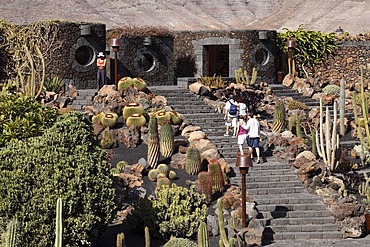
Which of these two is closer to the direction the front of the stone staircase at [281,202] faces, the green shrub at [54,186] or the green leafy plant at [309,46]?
the green shrub

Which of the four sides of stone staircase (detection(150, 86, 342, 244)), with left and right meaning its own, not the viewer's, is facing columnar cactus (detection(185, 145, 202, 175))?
right

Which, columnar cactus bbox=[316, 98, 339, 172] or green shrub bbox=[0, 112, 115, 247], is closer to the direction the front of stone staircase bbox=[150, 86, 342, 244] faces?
the green shrub

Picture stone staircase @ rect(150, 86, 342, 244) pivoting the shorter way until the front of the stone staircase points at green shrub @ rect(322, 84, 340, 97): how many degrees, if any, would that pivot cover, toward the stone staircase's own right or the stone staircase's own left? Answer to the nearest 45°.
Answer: approximately 180°

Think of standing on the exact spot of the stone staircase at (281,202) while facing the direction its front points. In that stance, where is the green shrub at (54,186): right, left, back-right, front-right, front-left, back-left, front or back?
front-right

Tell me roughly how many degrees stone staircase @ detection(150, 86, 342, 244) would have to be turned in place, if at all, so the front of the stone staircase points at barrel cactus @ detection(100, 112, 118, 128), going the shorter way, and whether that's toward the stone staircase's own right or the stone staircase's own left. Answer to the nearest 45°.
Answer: approximately 135° to the stone staircase's own right

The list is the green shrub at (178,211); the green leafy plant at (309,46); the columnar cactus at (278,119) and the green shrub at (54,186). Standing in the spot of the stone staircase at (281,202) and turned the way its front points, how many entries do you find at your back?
2

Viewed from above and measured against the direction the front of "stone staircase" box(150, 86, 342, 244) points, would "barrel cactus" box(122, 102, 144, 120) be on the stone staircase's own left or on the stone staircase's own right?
on the stone staircase's own right

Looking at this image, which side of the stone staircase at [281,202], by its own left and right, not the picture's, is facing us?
front

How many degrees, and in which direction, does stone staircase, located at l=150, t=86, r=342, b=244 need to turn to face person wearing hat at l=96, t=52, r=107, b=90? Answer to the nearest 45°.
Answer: approximately 135° to its right

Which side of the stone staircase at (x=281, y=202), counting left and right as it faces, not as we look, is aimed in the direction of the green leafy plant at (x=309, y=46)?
back
